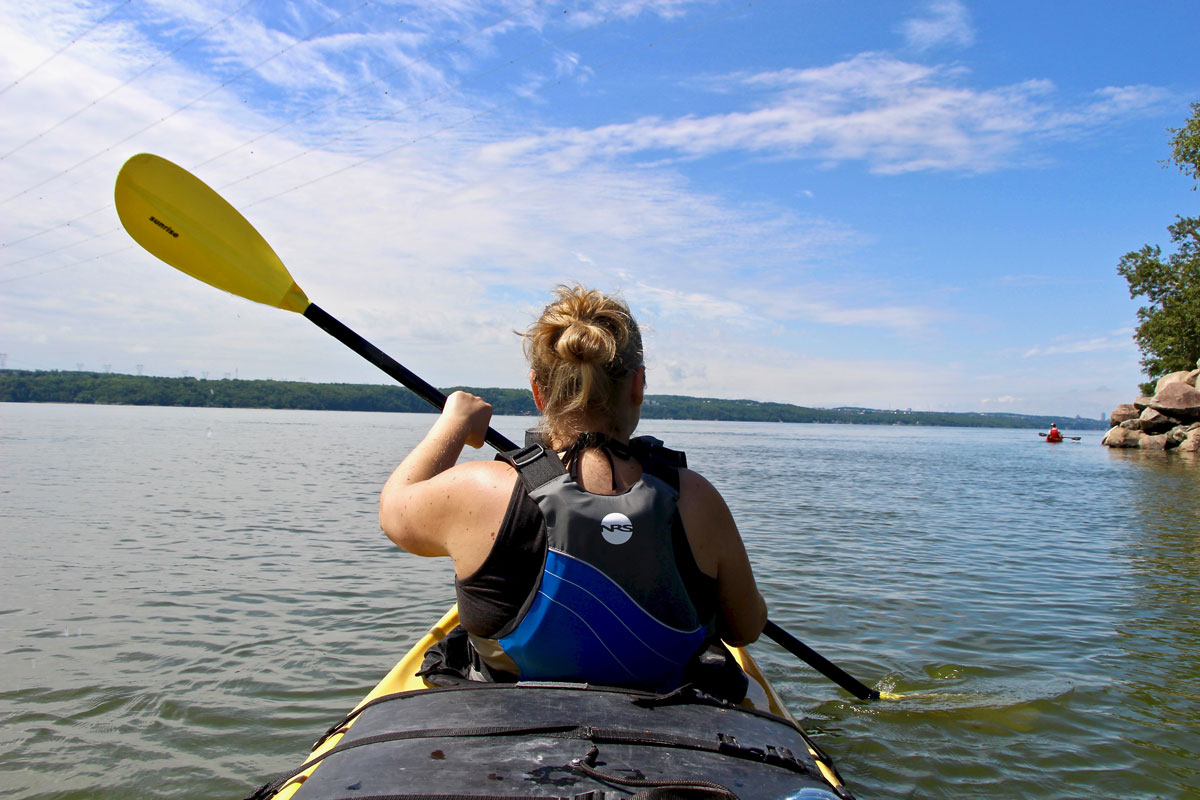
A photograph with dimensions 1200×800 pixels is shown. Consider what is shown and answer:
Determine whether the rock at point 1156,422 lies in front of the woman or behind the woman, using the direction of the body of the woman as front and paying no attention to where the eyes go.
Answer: in front

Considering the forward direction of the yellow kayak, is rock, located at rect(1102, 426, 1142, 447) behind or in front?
in front

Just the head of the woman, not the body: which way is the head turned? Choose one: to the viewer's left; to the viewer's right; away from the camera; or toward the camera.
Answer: away from the camera

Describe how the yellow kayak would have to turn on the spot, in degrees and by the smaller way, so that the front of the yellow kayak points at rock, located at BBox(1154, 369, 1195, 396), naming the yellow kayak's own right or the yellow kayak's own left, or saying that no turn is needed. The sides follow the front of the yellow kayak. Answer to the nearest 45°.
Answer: approximately 45° to the yellow kayak's own right

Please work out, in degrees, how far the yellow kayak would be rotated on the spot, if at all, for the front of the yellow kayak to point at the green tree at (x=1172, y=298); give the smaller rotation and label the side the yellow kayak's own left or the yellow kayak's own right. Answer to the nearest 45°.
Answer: approximately 45° to the yellow kayak's own right

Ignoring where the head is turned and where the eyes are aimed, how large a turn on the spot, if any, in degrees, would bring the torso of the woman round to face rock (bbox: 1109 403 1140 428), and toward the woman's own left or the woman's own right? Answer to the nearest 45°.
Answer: approximately 45° to the woman's own right

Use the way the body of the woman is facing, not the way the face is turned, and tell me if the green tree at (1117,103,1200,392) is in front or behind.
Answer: in front

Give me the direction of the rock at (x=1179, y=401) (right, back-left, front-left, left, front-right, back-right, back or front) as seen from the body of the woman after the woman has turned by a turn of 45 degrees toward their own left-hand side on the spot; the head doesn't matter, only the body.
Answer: right

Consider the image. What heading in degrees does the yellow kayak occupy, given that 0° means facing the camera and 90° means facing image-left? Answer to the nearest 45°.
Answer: approximately 180°

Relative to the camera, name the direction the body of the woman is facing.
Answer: away from the camera

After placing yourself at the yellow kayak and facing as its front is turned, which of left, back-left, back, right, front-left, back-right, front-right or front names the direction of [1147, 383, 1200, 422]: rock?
front-right
